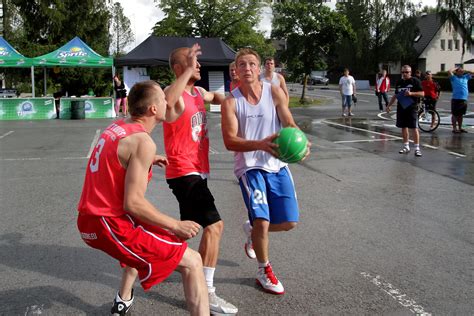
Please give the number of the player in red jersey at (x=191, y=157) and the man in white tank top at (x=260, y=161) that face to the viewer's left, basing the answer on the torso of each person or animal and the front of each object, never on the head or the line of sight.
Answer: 0

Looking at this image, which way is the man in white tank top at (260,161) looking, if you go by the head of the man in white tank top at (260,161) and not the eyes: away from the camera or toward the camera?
toward the camera

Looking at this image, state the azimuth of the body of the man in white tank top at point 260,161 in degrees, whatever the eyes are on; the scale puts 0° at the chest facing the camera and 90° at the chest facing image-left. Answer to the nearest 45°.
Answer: approximately 0°

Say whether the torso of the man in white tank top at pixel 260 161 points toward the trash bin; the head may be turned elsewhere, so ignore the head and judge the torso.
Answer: no

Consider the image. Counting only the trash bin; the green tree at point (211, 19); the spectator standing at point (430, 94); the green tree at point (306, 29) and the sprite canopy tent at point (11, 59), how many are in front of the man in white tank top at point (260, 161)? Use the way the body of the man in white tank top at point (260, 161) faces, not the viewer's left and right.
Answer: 0

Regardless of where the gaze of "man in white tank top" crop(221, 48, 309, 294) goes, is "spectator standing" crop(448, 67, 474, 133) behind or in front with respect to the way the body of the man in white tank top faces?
behind

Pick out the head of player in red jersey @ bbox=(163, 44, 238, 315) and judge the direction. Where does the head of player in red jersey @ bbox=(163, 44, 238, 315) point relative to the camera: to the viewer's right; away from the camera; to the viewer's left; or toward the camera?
to the viewer's right

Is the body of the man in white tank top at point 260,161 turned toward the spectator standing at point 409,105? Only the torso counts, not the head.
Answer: no

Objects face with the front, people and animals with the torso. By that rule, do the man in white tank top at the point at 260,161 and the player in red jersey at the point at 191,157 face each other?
no

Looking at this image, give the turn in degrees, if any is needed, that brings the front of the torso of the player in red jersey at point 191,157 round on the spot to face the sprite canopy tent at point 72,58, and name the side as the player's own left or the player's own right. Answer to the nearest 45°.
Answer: approximately 135° to the player's own left
